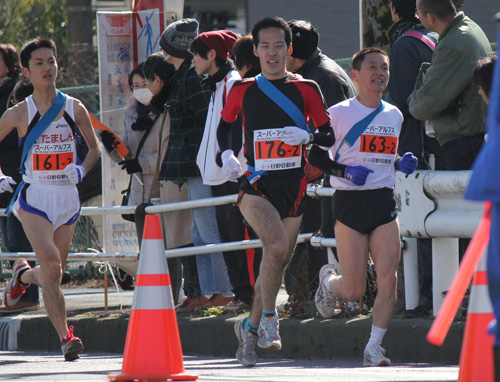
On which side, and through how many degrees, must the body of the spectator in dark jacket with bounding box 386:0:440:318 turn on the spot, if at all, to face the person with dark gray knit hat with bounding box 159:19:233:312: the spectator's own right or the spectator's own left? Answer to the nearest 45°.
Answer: approximately 45° to the spectator's own right

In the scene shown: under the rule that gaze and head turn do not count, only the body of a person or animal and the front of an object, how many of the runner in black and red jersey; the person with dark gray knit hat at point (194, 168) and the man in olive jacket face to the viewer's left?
2

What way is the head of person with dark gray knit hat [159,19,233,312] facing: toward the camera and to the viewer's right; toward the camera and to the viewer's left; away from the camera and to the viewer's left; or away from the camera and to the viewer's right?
away from the camera and to the viewer's left

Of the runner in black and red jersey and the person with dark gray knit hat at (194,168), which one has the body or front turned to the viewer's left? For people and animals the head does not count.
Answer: the person with dark gray knit hat

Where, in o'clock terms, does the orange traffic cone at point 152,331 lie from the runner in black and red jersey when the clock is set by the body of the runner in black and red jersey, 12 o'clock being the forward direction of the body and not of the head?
The orange traffic cone is roughly at 1 o'clock from the runner in black and red jersey.

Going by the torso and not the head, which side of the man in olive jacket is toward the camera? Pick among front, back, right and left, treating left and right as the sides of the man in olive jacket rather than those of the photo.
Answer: left

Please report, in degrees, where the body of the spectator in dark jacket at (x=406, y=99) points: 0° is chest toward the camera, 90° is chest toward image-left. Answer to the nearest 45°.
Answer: approximately 90°

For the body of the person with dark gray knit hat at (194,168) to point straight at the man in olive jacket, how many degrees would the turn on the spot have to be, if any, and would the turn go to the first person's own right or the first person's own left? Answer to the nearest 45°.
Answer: approximately 135° to the first person's own left

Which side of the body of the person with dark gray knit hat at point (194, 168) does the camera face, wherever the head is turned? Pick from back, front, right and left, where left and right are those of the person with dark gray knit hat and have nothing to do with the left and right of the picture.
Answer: left

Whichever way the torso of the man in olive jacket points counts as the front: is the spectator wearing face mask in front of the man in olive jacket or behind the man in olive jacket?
in front

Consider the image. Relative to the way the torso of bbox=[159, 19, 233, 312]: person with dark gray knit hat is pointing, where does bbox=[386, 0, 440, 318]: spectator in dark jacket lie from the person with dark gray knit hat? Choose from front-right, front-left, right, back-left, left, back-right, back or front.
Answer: back-left

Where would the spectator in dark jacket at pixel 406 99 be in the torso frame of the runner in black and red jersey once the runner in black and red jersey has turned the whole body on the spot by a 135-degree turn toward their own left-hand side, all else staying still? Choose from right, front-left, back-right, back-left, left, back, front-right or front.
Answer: front
